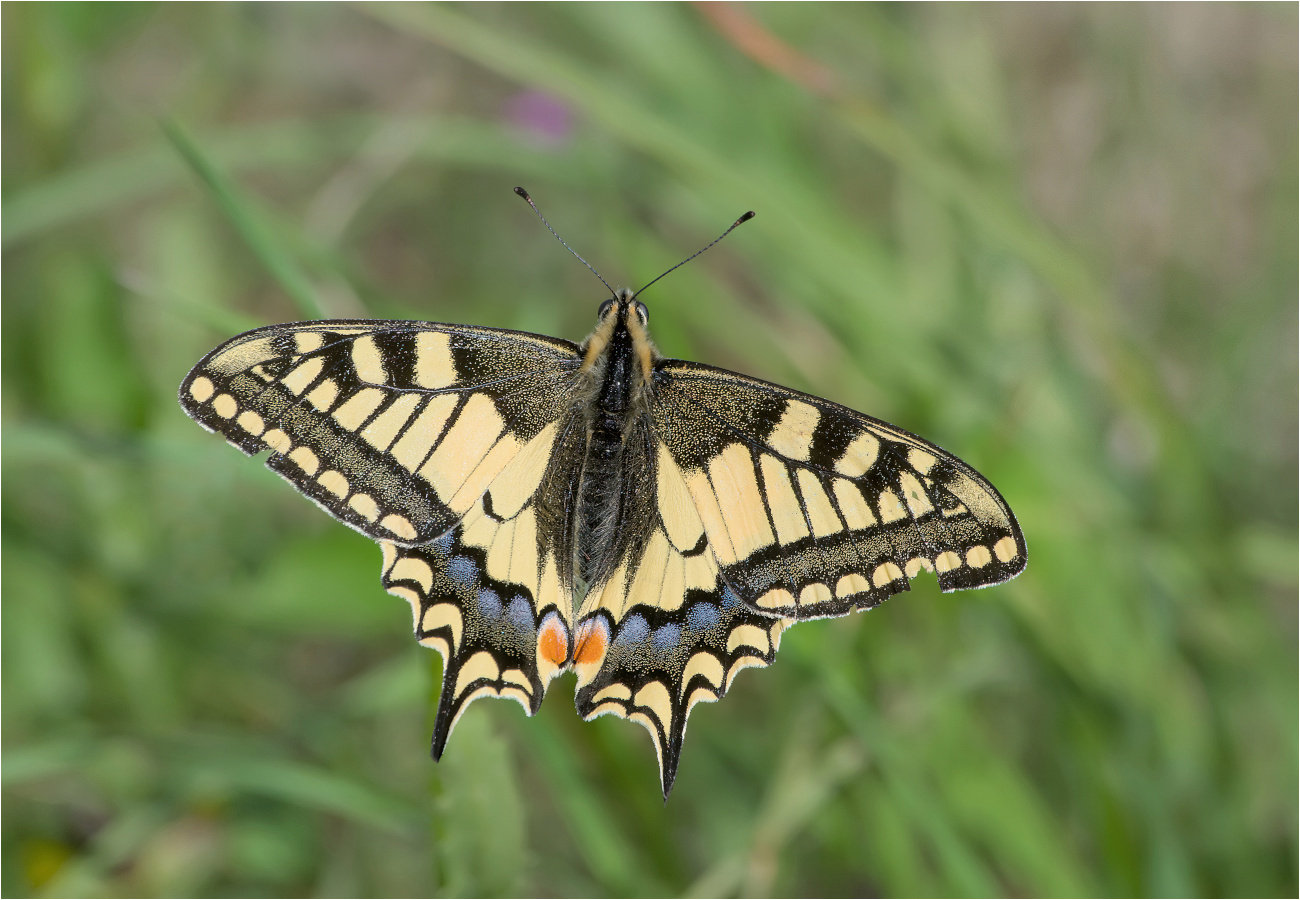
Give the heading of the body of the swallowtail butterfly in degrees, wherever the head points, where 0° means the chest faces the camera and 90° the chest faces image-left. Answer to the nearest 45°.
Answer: approximately 180°
